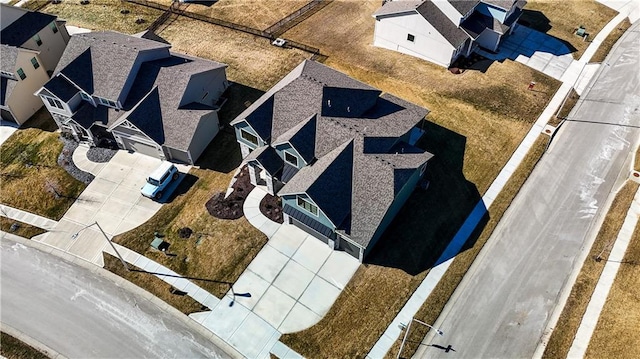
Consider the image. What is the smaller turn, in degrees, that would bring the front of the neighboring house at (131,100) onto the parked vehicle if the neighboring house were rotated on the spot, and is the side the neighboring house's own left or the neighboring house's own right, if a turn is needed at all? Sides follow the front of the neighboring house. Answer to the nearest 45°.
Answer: approximately 45° to the neighboring house's own left

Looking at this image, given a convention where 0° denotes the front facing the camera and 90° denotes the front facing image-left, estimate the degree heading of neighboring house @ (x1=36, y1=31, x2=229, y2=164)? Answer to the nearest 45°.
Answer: approximately 45°

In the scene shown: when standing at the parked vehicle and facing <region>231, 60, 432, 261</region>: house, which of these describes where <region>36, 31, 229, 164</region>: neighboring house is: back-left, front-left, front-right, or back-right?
back-left

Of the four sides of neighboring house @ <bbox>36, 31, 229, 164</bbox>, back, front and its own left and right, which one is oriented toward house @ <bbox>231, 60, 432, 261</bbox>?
left

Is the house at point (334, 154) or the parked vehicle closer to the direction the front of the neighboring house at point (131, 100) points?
the parked vehicle

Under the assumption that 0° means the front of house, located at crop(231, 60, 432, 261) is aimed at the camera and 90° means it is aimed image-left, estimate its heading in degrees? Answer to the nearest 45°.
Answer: approximately 45°

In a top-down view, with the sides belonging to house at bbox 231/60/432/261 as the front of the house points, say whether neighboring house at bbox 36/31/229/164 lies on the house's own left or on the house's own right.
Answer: on the house's own right

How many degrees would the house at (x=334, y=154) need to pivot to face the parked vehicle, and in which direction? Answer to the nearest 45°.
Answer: approximately 45° to its right
